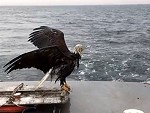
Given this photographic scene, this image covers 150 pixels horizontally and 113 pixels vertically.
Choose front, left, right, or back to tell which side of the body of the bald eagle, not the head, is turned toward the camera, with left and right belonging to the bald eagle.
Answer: right
